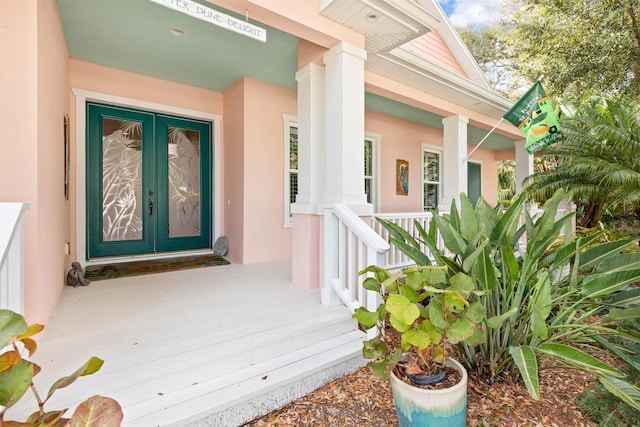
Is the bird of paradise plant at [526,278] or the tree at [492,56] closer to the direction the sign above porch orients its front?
the bird of paradise plant

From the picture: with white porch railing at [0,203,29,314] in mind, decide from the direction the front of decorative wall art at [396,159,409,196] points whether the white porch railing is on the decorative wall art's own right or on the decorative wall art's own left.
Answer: on the decorative wall art's own right

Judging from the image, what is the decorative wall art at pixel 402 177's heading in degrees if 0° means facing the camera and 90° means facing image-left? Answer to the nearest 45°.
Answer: approximately 315°

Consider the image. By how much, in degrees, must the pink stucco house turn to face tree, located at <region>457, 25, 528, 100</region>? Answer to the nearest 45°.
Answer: approximately 90° to its left

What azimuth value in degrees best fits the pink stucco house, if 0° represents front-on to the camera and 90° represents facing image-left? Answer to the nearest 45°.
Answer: approximately 315°

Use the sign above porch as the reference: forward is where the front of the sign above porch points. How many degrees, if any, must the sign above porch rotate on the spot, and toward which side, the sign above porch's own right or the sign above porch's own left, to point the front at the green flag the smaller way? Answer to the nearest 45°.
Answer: approximately 45° to the sign above porch's own left
